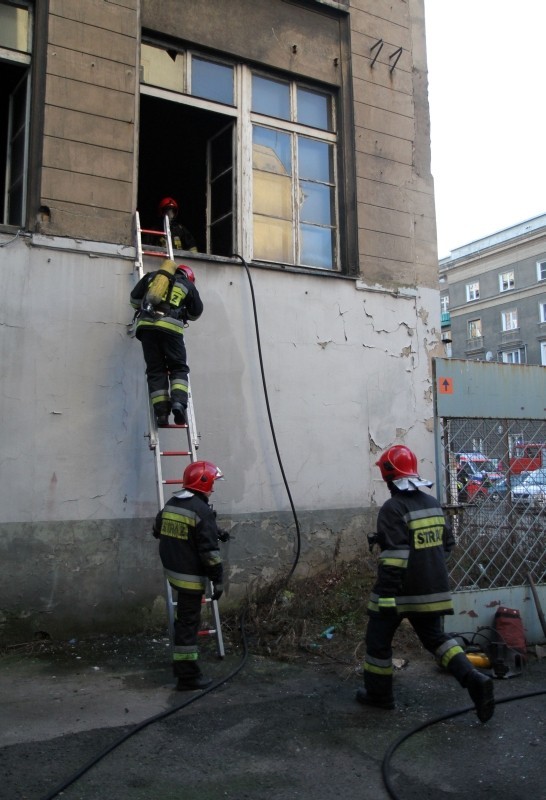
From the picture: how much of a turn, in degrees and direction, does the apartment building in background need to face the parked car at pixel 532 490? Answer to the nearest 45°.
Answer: approximately 45° to its left

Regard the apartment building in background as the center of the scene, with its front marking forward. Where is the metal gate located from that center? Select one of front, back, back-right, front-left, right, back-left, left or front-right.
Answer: front-left

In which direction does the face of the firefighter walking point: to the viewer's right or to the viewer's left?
to the viewer's left

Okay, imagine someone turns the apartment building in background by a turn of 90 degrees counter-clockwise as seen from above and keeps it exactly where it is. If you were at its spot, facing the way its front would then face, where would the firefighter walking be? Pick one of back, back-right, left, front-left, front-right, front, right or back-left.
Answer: front-right

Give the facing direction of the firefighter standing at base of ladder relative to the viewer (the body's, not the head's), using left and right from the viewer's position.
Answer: facing away from the viewer and to the right of the viewer

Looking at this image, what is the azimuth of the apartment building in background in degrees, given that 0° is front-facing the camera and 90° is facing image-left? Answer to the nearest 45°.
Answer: approximately 45°

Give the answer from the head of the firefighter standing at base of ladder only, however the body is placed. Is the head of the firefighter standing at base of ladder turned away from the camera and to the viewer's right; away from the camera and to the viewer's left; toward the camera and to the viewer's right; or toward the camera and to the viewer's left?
away from the camera and to the viewer's right

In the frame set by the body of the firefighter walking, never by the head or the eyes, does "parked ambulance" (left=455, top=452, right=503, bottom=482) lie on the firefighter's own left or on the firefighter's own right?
on the firefighter's own right

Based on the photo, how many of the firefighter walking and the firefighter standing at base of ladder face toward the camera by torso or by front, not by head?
0

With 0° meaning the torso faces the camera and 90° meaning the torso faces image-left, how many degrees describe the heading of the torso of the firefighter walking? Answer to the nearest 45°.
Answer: approximately 135°

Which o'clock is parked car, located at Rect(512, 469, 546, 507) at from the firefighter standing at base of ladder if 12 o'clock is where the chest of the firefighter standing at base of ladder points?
The parked car is roughly at 1 o'clock from the firefighter standing at base of ladder.

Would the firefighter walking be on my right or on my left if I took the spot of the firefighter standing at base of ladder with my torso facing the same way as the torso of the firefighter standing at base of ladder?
on my right
